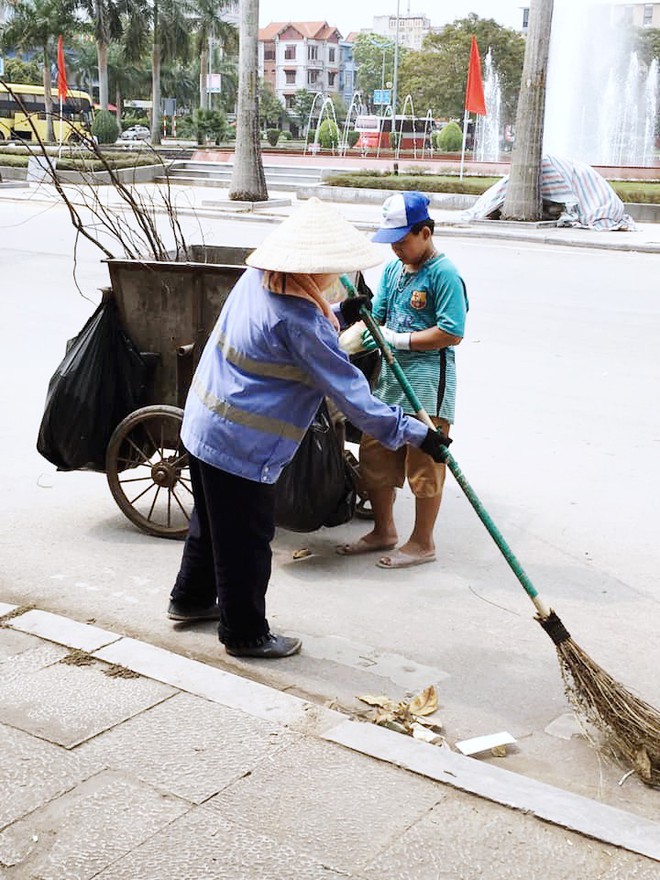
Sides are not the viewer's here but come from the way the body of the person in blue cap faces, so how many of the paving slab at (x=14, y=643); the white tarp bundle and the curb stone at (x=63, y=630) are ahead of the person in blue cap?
2

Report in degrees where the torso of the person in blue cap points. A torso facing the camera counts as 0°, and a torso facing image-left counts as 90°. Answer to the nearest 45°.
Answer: approximately 45°

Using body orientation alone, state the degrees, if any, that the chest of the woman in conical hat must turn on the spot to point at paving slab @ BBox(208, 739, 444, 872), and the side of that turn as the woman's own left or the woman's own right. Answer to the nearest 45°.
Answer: approximately 90° to the woman's own right

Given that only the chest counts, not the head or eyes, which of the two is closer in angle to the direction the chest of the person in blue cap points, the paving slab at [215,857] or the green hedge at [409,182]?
the paving slab

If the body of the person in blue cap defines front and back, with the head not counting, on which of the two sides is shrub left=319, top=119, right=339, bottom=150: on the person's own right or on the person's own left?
on the person's own right

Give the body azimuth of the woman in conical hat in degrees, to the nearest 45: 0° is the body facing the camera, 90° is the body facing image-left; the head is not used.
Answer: approximately 270°

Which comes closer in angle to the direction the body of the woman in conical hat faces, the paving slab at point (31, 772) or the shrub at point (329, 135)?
the shrub

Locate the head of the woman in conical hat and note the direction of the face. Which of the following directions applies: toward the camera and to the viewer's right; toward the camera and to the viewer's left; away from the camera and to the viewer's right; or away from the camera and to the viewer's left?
away from the camera and to the viewer's right

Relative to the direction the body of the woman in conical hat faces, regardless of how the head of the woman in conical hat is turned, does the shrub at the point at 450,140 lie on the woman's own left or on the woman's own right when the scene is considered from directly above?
on the woman's own left

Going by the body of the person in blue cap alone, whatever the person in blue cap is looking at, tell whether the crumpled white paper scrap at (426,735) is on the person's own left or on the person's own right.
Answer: on the person's own left
